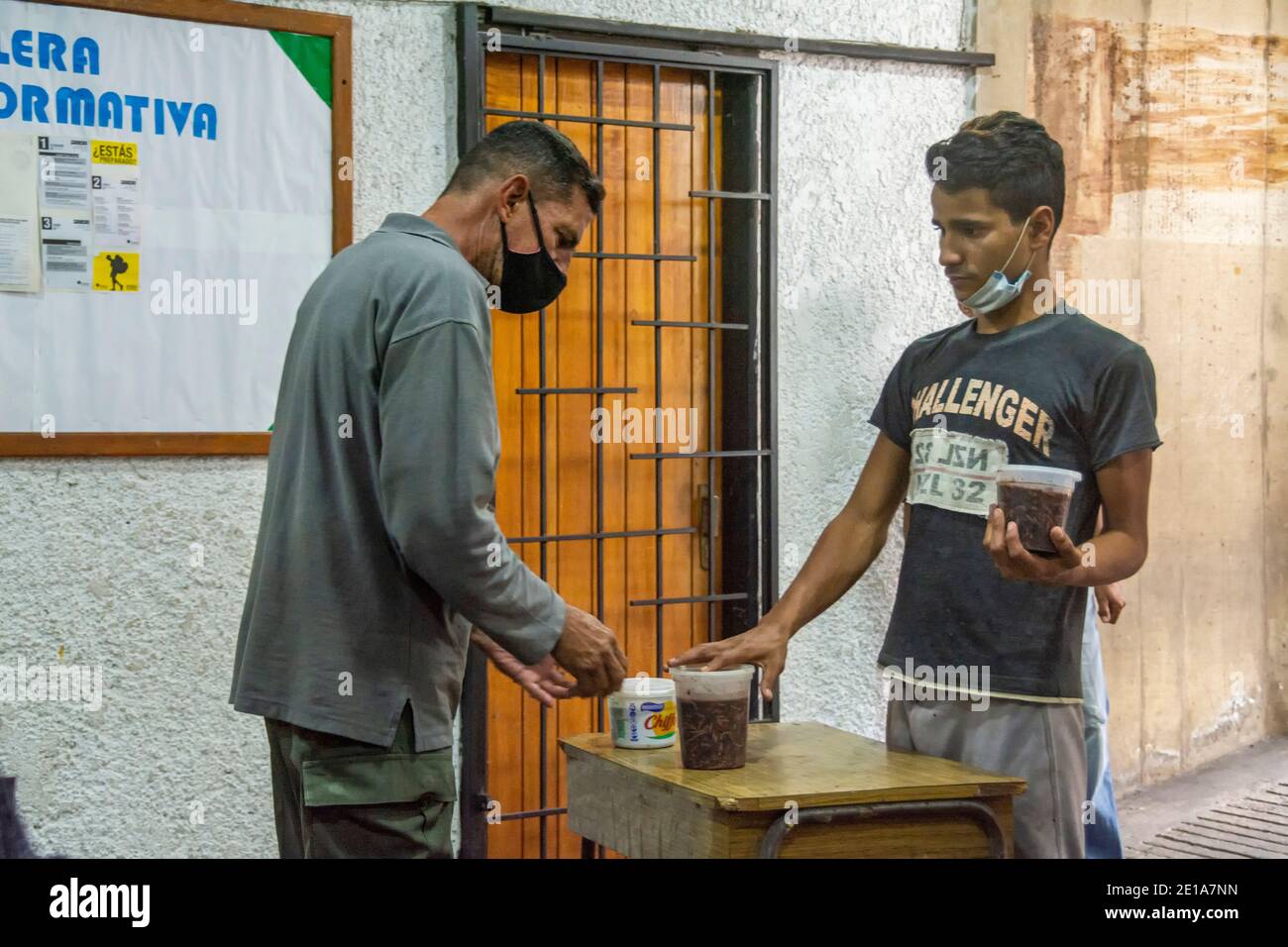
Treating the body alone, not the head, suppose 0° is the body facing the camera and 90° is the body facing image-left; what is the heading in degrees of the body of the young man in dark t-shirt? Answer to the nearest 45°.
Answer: approximately 45°

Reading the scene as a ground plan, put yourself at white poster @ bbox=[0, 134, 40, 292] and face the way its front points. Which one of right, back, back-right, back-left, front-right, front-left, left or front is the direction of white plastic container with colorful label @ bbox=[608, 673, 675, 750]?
front-left

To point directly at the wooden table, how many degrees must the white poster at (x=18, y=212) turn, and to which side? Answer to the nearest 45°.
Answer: approximately 45° to its left

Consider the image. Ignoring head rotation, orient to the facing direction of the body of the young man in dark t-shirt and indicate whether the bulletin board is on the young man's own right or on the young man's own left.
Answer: on the young man's own right

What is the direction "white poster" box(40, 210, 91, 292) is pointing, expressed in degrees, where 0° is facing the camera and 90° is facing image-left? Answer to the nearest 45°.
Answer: approximately 0°

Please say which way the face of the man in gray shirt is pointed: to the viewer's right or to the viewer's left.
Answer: to the viewer's right
